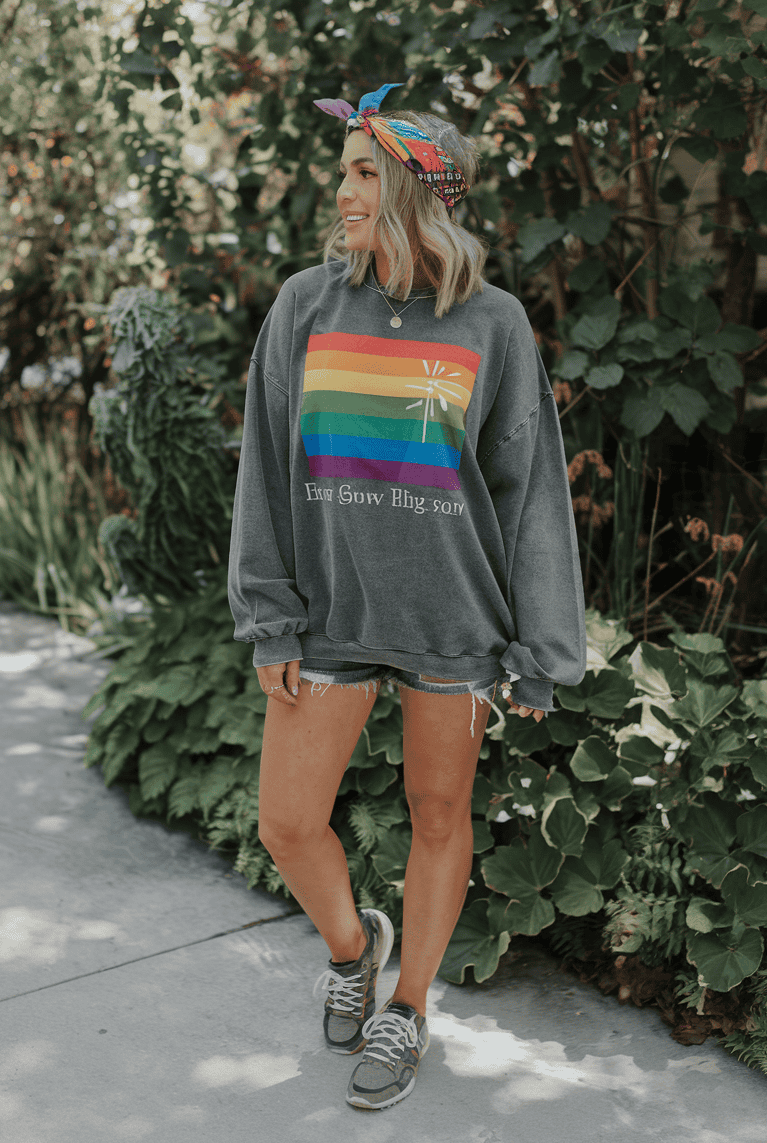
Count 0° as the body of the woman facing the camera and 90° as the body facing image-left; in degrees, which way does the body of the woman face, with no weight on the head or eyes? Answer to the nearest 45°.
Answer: approximately 0°

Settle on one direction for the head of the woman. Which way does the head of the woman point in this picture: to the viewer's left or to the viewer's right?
to the viewer's left
